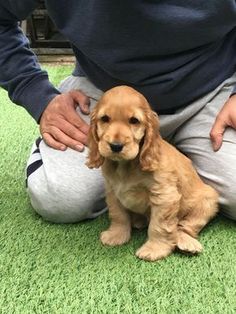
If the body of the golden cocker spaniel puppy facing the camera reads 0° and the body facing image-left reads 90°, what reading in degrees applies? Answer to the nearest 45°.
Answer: approximately 45°
